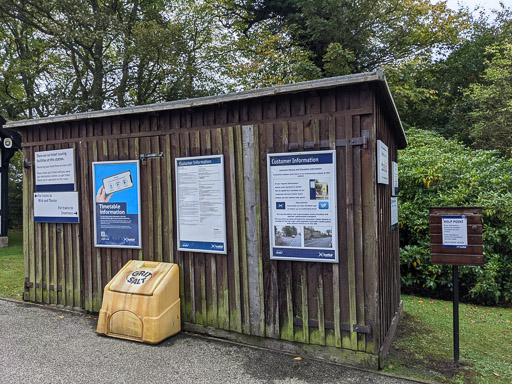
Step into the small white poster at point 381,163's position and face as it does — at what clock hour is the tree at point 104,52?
The tree is roughly at 6 o'clock from the small white poster.

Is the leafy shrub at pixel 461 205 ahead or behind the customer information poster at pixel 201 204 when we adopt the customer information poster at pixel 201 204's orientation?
behind

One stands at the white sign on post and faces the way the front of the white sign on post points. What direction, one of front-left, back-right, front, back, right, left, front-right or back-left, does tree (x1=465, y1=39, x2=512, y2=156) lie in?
back

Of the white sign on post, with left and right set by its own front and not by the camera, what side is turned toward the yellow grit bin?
right

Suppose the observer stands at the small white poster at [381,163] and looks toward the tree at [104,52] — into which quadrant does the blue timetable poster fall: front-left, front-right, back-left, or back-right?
front-left

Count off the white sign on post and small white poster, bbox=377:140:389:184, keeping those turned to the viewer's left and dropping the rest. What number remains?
0

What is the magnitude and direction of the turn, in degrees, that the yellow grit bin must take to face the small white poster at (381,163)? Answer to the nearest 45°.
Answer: approximately 90° to its left

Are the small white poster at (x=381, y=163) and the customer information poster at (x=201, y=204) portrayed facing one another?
no

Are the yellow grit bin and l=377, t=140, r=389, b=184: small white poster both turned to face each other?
no

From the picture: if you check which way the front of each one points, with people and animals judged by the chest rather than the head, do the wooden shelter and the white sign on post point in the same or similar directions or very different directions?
same or similar directions

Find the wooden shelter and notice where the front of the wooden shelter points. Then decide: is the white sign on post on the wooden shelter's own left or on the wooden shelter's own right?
on the wooden shelter's own left

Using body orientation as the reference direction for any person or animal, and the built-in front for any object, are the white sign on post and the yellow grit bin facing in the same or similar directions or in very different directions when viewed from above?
same or similar directions

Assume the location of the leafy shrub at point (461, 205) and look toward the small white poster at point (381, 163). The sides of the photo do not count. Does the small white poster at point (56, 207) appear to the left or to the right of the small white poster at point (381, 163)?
right

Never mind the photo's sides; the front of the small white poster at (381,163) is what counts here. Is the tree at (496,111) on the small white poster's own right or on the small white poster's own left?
on the small white poster's own left

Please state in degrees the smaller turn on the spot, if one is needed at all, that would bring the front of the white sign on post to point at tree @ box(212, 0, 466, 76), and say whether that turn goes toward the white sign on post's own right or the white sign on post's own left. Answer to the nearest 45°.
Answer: approximately 180°

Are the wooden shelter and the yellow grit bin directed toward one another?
no

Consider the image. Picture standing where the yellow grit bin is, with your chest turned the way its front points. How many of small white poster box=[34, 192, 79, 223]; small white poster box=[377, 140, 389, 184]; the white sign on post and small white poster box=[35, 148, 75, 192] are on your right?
2

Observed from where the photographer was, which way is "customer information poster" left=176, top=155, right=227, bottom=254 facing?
facing the viewer and to the left of the viewer

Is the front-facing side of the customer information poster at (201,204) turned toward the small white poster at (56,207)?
no

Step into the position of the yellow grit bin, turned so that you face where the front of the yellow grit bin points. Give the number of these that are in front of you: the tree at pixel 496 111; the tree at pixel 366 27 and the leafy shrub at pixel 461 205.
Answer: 0

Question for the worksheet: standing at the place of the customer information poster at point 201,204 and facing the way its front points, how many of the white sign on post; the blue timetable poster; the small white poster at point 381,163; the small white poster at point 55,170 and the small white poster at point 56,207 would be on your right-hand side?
3

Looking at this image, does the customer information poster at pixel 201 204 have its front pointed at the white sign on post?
no

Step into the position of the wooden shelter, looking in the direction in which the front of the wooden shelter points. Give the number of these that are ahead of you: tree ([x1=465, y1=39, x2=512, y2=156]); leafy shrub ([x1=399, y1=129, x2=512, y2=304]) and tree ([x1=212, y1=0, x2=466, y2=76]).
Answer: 0

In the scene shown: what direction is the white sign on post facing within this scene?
toward the camera
